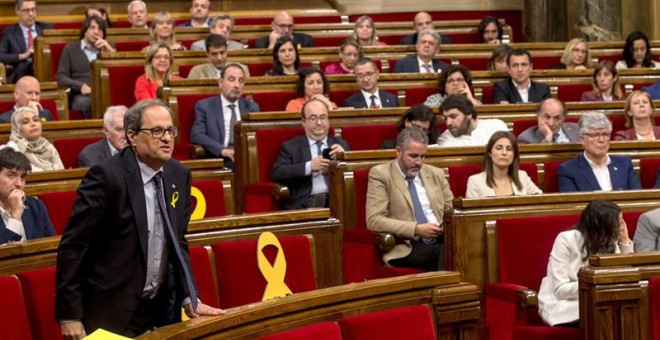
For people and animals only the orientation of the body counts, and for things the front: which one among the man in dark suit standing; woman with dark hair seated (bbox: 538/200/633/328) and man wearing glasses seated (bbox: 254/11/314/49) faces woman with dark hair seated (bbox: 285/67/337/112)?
the man wearing glasses seated

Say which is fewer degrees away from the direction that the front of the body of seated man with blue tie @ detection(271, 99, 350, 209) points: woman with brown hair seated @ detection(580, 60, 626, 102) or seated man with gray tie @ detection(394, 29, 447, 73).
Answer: the woman with brown hair seated

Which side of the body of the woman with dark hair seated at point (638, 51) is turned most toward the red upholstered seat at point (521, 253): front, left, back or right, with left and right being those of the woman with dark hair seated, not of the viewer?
front

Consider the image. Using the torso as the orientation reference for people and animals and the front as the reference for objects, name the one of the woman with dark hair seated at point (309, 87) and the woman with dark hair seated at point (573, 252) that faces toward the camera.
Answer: the woman with dark hair seated at point (309, 87)

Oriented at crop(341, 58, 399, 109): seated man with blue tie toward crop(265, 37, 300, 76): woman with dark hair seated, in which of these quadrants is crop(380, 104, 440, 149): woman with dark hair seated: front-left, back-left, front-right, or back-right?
back-left

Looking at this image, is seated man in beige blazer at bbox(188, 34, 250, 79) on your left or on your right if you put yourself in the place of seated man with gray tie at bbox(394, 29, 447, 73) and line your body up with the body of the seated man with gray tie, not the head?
on your right

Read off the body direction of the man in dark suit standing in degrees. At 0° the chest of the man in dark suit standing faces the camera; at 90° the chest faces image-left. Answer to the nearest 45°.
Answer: approximately 315°

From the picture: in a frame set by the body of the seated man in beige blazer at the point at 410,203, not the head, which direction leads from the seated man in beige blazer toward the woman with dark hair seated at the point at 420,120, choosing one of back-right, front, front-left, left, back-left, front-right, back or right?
back-left

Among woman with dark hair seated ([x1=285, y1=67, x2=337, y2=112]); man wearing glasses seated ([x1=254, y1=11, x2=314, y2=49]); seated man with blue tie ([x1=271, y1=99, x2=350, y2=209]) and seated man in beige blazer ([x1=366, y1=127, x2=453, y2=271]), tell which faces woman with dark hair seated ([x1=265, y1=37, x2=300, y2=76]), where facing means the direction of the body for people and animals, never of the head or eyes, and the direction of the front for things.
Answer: the man wearing glasses seated

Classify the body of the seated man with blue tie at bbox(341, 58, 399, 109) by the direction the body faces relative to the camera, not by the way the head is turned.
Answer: toward the camera

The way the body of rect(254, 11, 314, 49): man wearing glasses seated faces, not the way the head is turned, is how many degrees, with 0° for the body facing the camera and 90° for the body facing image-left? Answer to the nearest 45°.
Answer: approximately 0°

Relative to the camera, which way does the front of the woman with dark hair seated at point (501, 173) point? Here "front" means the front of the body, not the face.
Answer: toward the camera
